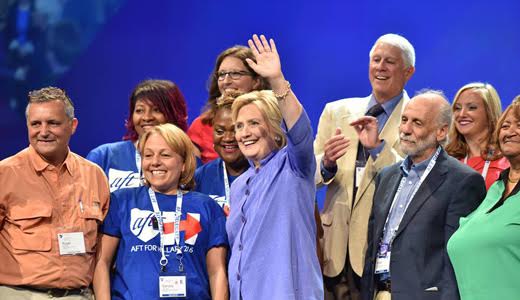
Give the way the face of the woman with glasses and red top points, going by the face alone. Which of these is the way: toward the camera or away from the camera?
toward the camera

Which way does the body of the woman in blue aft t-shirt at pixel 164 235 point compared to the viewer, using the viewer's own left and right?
facing the viewer

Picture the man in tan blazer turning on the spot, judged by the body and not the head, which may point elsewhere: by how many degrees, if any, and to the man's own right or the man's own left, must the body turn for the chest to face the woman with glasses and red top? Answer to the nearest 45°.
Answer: approximately 45° to the man's own right

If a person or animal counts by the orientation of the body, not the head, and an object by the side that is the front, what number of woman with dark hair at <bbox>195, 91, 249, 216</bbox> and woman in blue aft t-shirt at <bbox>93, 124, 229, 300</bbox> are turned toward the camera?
2

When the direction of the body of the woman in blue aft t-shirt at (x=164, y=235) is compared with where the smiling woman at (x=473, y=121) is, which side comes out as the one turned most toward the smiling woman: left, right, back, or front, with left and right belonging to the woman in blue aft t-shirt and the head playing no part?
left

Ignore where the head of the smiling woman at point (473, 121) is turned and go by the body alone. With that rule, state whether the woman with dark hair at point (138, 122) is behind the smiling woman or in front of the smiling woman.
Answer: in front

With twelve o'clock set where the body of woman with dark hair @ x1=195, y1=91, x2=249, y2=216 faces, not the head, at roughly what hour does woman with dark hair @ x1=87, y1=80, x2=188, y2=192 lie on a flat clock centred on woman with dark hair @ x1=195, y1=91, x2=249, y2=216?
woman with dark hair @ x1=87, y1=80, x2=188, y2=192 is roughly at 4 o'clock from woman with dark hair @ x1=195, y1=91, x2=249, y2=216.

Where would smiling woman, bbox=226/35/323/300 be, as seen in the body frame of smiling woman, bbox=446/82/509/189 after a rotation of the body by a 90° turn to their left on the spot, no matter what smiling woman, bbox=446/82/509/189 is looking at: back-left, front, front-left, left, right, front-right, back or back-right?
right

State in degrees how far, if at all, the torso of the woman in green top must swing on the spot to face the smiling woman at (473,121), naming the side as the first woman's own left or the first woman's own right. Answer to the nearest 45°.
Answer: approximately 135° to the first woman's own right

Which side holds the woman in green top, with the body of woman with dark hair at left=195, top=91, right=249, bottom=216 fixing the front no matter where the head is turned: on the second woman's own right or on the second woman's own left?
on the second woman's own left

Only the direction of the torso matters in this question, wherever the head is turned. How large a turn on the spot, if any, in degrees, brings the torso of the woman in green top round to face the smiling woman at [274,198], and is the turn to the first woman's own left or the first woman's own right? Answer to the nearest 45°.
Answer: approximately 45° to the first woman's own right

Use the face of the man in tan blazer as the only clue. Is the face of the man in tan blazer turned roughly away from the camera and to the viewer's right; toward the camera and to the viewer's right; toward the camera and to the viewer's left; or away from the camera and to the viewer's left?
toward the camera and to the viewer's left

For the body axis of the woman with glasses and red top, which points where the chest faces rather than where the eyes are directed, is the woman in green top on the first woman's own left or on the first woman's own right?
on the first woman's own left

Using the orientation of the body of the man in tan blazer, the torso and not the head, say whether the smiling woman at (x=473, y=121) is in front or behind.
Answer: behind

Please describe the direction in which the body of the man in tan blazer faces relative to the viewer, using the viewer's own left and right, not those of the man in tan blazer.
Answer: facing the viewer and to the left of the viewer

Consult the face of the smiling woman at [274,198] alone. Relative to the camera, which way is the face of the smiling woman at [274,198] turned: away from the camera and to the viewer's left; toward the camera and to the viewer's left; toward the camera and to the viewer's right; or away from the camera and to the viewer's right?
toward the camera and to the viewer's left

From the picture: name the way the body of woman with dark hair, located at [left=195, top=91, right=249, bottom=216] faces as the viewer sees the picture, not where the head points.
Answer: toward the camera

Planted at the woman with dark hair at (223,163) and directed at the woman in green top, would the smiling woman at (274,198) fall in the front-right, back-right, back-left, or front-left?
front-right
